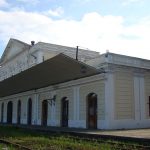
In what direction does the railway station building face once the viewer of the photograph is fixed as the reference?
facing the viewer and to the left of the viewer
